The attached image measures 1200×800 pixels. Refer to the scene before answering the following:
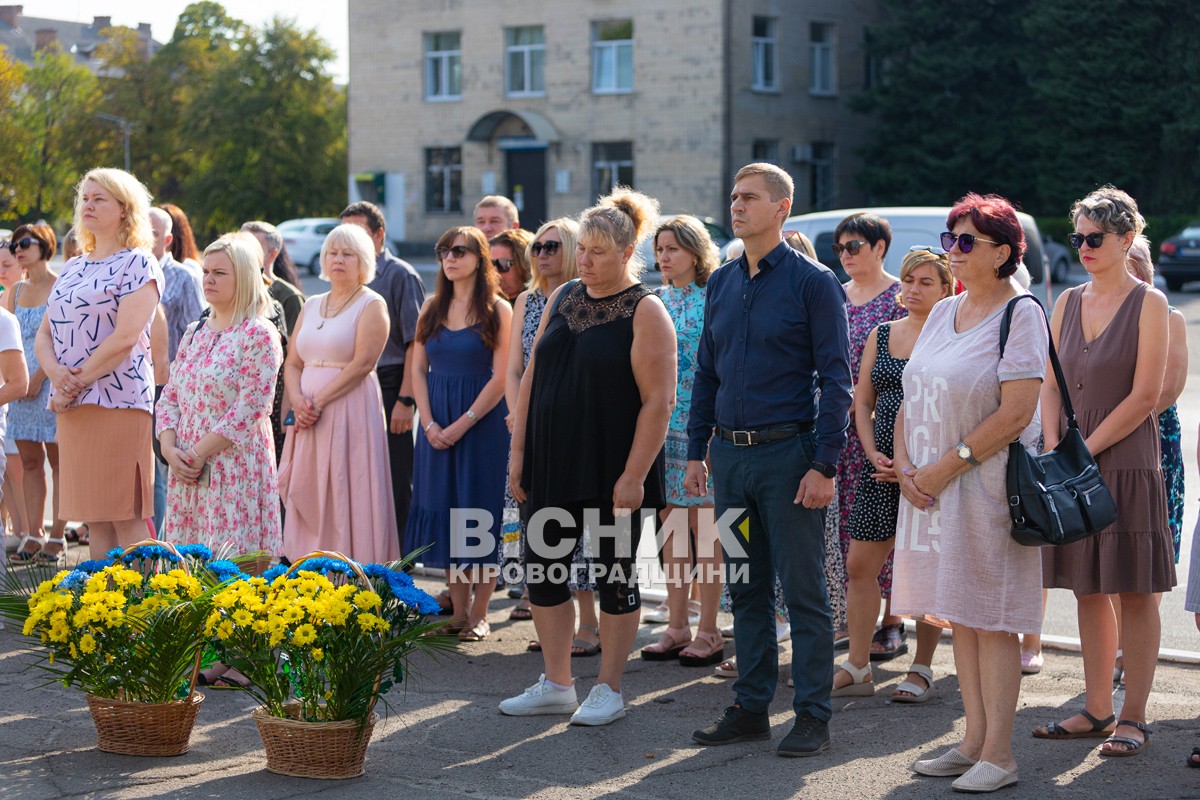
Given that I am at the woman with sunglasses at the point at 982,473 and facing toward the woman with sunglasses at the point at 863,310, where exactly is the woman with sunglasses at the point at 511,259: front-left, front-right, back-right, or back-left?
front-left

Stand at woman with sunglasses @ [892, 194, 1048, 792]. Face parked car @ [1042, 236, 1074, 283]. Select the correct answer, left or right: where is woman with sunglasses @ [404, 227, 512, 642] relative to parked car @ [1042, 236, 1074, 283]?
left

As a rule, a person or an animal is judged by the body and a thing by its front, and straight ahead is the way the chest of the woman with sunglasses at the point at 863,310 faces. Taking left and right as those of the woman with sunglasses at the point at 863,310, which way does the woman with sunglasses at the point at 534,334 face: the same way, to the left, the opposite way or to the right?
the same way

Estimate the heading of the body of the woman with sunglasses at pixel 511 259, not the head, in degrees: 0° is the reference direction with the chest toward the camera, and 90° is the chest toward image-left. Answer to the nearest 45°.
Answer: approximately 45°

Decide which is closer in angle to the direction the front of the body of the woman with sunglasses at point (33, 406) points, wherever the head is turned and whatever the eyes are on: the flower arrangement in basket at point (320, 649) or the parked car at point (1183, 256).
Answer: the flower arrangement in basket

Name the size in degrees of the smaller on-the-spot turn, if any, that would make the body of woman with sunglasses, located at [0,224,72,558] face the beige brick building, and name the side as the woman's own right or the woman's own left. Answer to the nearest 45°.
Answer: approximately 180°

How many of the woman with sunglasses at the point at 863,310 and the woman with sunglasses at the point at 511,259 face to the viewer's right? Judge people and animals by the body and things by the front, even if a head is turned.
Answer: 0

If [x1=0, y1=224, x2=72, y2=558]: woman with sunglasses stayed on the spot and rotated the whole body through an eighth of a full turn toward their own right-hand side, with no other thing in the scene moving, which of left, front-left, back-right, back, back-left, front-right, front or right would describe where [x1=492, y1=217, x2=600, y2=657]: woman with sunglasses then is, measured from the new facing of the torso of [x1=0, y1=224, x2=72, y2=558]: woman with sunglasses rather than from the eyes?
back-left

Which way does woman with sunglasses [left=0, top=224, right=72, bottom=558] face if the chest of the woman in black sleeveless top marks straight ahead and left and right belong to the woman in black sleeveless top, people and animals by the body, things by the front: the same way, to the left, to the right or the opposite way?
the same way

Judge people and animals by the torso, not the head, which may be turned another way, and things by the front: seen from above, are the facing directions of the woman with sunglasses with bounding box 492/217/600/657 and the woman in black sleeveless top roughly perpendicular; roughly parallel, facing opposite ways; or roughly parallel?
roughly parallel

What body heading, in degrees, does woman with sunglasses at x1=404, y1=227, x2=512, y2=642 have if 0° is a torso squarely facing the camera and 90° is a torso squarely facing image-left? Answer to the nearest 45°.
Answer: approximately 45°

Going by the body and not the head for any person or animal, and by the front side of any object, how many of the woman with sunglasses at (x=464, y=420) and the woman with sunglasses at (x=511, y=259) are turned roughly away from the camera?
0

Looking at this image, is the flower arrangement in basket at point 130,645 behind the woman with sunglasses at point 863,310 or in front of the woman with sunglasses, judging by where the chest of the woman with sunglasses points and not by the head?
in front

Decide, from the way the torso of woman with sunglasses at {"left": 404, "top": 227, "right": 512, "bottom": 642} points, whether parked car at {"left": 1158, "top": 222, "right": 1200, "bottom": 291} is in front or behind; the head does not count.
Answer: behind

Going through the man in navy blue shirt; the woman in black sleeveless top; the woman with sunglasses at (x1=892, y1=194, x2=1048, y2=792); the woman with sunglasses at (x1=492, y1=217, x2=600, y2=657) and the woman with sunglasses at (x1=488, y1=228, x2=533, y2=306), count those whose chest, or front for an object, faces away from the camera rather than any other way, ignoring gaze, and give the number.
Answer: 0

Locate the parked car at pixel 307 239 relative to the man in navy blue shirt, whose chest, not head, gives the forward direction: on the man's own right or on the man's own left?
on the man's own right

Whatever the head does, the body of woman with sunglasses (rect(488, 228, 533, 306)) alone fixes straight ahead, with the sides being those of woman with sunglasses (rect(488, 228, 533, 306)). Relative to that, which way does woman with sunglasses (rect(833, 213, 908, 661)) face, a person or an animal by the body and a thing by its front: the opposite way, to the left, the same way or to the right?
the same way

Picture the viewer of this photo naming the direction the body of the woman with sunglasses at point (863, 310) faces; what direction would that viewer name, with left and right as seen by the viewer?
facing the viewer and to the left of the viewer

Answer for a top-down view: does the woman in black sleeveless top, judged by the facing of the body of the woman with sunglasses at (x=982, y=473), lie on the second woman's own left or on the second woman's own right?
on the second woman's own right

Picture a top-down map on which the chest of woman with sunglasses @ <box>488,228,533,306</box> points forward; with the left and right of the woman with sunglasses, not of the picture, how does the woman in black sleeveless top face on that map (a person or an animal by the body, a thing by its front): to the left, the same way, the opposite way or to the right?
the same way
